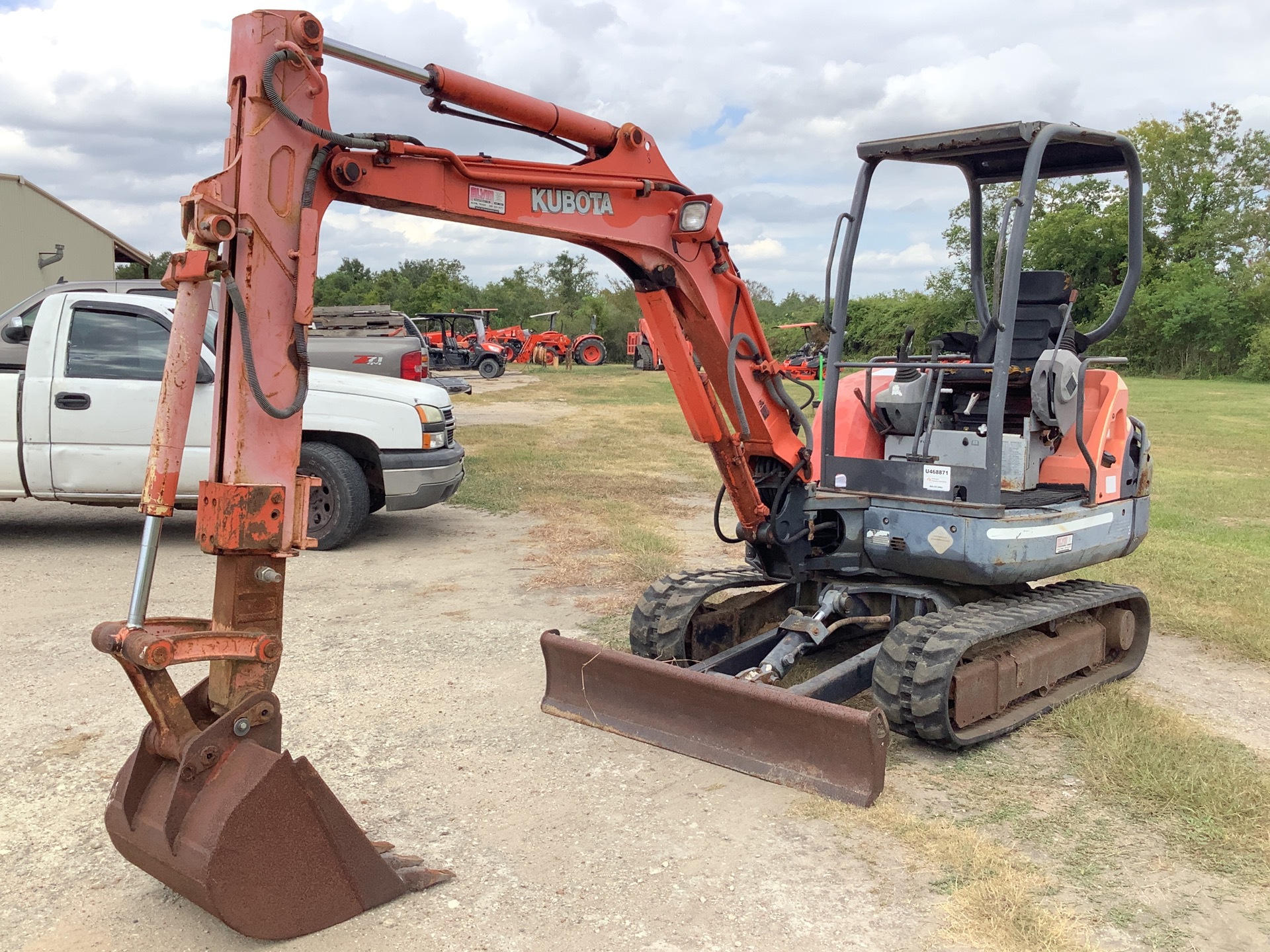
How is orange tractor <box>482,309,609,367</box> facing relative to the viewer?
to the viewer's left

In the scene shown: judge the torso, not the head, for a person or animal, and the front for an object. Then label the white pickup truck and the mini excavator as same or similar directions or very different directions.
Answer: very different directions

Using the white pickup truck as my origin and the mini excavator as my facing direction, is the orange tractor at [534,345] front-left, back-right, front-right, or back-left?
back-left

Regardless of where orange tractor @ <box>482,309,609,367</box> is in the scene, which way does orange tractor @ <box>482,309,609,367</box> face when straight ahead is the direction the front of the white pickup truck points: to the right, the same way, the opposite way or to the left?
the opposite way

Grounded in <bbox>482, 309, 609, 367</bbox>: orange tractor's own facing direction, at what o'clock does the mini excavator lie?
The mini excavator is roughly at 9 o'clock from the orange tractor.

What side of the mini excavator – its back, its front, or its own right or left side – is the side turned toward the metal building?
right

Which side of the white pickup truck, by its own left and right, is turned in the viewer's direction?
right

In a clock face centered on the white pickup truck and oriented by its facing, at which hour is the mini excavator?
The mini excavator is roughly at 2 o'clock from the white pickup truck.

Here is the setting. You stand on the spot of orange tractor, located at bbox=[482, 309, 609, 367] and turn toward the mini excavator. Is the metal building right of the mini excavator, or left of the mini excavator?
right

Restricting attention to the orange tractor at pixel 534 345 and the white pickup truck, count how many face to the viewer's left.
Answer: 1

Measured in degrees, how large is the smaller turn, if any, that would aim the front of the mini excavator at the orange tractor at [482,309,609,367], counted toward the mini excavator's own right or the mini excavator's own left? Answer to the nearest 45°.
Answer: approximately 135° to the mini excavator's own right

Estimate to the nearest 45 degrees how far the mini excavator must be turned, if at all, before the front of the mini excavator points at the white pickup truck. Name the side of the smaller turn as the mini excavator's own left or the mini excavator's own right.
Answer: approximately 90° to the mini excavator's own right
